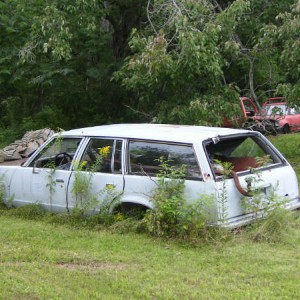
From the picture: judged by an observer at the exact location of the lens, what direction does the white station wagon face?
facing away from the viewer and to the left of the viewer

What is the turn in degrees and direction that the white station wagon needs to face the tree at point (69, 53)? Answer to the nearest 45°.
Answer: approximately 45° to its right

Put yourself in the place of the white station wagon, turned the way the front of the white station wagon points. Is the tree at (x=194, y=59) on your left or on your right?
on your right

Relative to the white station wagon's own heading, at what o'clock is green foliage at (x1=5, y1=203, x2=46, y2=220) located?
The green foliage is roughly at 11 o'clock from the white station wagon.

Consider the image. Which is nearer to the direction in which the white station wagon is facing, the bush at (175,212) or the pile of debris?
the pile of debris

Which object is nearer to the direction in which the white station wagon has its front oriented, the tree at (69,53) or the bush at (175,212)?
the tree

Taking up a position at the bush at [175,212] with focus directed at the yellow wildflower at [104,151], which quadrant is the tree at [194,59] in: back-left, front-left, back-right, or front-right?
front-right

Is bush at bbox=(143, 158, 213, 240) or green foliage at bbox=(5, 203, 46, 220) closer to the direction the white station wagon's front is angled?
the green foliage
